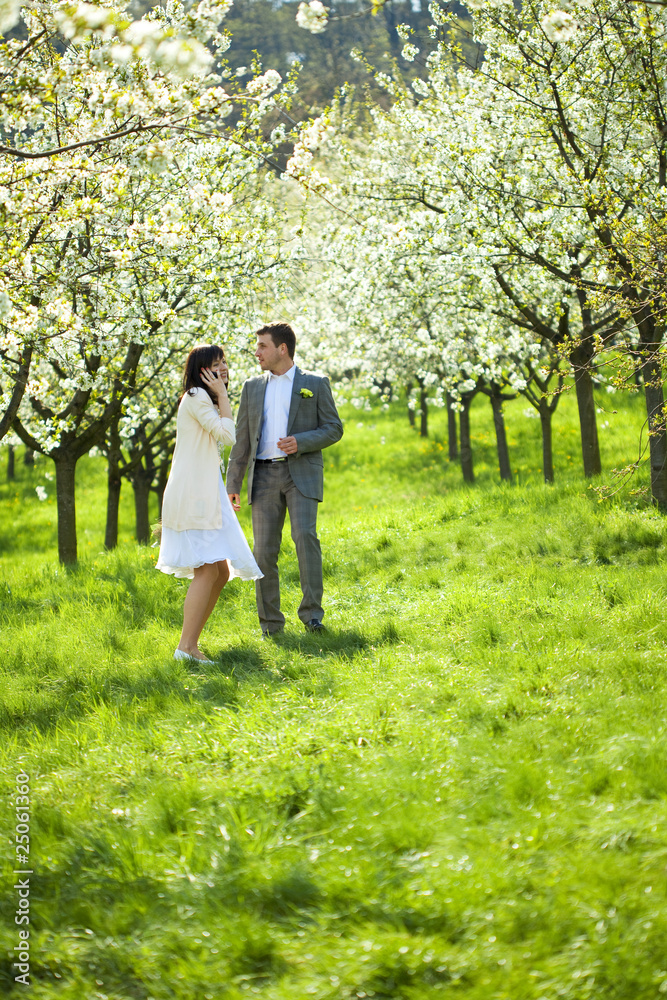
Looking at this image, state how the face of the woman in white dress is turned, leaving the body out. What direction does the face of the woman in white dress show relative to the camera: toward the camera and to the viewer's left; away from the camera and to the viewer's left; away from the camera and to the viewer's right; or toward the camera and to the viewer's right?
toward the camera and to the viewer's right

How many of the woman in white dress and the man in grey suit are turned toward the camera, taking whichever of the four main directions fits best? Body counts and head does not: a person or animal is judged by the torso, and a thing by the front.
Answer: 1

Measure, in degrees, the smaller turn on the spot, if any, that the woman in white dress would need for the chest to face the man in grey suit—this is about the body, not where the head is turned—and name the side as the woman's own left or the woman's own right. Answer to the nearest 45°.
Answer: approximately 45° to the woman's own left

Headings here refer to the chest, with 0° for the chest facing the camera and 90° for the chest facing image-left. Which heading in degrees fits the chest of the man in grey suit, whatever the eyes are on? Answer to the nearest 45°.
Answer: approximately 0°

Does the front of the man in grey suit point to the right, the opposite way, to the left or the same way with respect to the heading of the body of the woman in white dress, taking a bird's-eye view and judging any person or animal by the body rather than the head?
to the right

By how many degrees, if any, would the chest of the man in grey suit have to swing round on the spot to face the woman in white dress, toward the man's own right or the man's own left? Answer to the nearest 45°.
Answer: approximately 45° to the man's own right

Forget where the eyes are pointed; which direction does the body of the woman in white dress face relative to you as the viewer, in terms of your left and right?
facing to the right of the viewer
